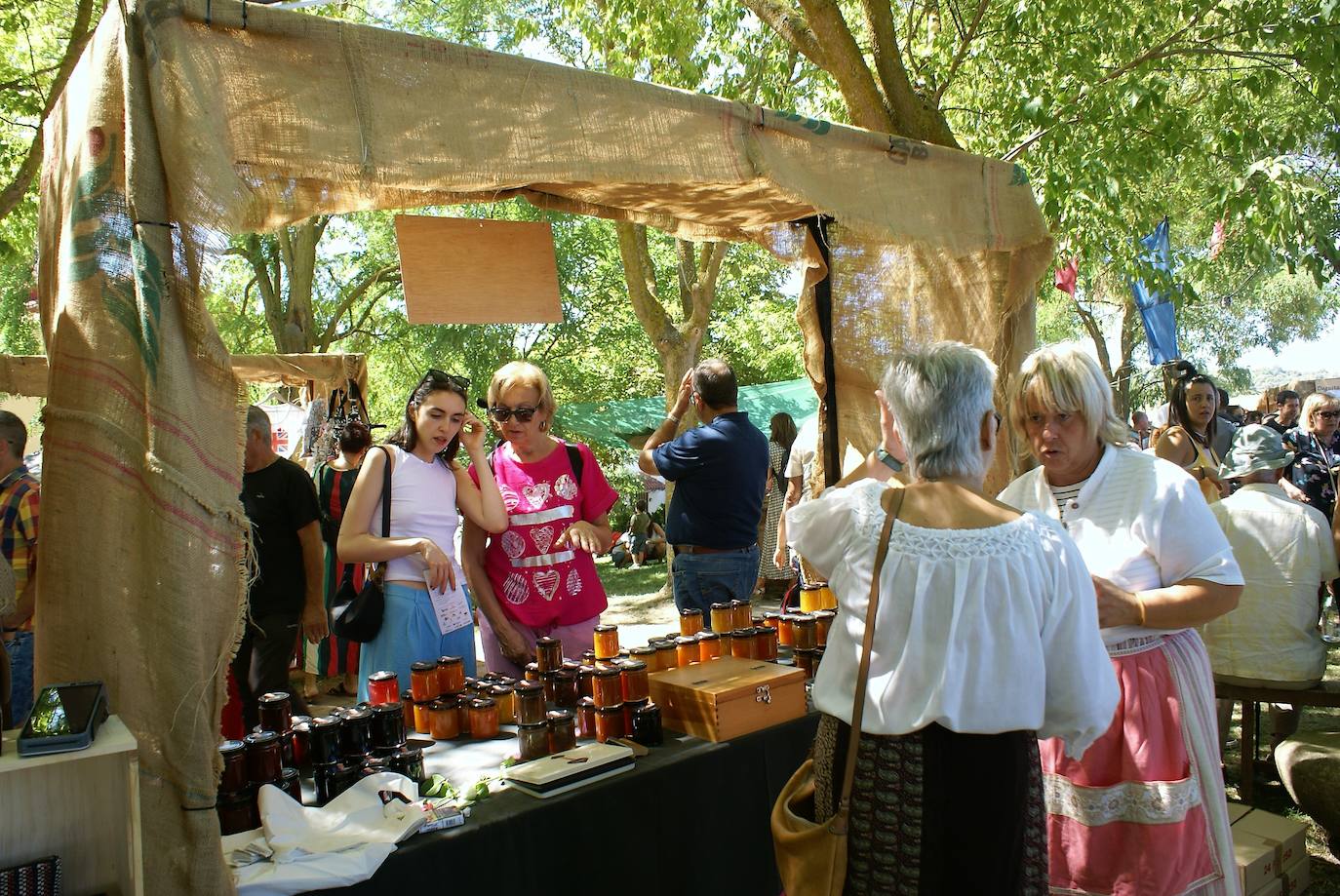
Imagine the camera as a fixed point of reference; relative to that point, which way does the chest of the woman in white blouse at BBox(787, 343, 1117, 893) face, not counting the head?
away from the camera

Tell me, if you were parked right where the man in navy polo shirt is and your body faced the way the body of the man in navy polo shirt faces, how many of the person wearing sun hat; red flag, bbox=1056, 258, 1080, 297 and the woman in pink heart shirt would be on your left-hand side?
1

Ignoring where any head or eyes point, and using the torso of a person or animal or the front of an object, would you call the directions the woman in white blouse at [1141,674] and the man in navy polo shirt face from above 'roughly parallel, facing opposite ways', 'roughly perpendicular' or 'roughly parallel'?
roughly perpendicular

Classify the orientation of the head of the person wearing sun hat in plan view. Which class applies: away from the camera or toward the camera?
away from the camera

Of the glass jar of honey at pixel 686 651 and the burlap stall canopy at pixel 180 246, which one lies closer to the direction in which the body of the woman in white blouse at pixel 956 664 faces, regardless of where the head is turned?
the glass jar of honey

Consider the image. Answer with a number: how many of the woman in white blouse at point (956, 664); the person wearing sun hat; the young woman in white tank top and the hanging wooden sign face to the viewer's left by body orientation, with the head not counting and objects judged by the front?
0

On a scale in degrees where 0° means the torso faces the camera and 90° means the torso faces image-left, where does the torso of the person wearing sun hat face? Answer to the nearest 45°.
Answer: approximately 180°

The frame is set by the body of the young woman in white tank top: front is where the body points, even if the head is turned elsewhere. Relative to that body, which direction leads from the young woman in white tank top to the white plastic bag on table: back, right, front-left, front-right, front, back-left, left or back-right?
front-right

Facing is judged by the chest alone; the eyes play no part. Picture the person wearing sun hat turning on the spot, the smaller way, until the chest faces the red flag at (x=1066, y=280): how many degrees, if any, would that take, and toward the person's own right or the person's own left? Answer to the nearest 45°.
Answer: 0° — they already face it

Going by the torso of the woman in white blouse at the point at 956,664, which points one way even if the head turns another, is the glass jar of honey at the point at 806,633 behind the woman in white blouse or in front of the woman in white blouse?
in front

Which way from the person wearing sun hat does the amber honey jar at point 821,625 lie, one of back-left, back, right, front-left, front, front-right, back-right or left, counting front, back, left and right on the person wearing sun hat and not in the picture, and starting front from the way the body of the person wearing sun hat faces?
back-left

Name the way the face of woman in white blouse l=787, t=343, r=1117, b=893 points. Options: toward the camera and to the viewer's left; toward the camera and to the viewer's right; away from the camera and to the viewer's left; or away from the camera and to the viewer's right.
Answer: away from the camera and to the viewer's right

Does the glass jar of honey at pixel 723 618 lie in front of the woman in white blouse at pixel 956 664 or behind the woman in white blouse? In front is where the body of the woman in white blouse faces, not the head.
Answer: in front
